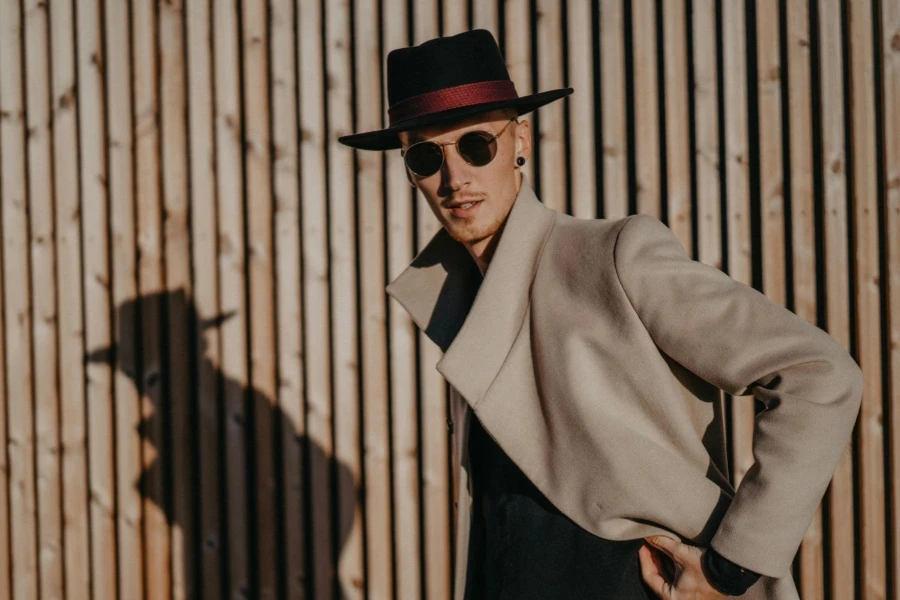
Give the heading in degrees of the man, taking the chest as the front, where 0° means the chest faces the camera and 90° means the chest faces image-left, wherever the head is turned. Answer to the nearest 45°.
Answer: approximately 45°
